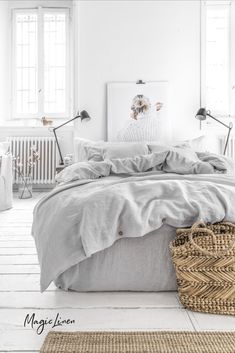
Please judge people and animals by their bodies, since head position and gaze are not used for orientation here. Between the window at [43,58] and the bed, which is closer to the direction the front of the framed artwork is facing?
the bed

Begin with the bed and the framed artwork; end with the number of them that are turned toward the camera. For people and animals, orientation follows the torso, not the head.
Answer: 2

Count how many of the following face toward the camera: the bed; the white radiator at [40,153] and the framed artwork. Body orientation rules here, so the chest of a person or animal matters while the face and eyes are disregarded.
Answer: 3

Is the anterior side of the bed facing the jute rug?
yes

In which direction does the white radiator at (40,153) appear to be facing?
toward the camera

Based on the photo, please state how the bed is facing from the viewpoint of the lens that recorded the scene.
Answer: facing the viewer

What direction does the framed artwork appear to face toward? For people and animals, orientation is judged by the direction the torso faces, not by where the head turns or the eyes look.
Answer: toward the camera

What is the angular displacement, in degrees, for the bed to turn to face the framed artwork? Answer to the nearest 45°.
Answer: approximately 180°

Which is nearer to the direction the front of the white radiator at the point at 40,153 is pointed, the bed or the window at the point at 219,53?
the bed

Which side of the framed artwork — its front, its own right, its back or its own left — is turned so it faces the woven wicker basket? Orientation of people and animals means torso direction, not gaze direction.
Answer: front
